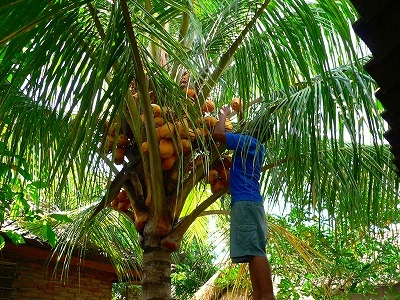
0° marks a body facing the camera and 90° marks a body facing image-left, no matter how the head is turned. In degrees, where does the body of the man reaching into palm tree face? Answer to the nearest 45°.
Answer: approximately 135°
